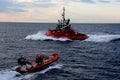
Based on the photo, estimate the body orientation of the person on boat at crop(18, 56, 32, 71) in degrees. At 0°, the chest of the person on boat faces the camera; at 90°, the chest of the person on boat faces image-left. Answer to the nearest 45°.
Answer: approximately 270°
